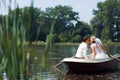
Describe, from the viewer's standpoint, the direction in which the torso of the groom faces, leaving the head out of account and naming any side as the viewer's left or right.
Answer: facing to the right of the viewer

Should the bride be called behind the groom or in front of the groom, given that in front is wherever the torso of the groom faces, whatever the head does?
in front
